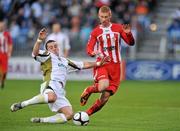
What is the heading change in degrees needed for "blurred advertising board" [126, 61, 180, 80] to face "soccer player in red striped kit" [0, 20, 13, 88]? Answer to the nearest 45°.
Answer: approximately 45° to its right

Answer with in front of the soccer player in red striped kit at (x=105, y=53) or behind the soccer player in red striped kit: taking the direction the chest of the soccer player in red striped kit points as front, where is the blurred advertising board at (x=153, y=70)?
behind

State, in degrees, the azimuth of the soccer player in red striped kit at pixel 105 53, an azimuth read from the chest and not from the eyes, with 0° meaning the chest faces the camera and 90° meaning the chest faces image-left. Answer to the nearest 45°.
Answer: approximately 0°

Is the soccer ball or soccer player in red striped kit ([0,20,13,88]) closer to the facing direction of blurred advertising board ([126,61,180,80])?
the soccer ball

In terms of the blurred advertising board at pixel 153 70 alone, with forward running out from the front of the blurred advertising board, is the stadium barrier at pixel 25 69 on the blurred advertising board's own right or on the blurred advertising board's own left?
on the blurred advertising board's own right
